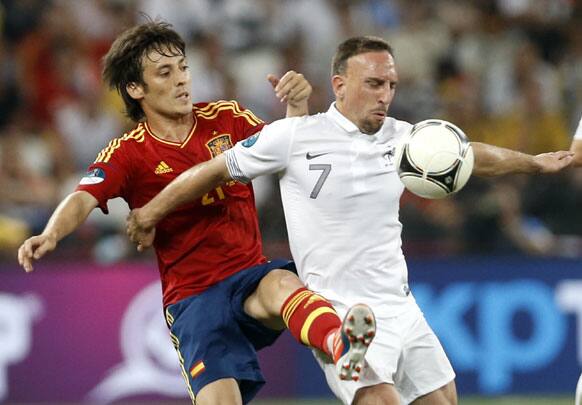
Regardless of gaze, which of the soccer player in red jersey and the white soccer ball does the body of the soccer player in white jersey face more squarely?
the white soccer ball

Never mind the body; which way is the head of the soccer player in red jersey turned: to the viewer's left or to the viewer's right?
to the viewer's right

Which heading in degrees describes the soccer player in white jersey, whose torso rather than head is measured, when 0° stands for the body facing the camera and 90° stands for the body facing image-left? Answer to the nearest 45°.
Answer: approximately 315°

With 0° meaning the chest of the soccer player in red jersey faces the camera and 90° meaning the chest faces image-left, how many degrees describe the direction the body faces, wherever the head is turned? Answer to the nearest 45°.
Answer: approximately 315°

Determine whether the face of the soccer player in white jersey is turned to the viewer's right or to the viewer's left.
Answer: to the viewer's right
